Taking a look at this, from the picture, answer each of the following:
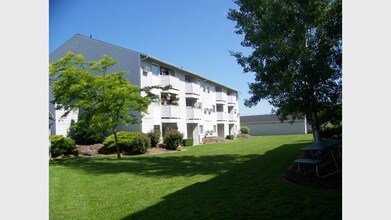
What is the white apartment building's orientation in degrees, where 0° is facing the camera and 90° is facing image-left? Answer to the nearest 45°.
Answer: approximately 315°

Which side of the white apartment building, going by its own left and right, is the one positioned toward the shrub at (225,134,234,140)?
left

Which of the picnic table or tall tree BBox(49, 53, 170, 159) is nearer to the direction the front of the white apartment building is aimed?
the picnic table

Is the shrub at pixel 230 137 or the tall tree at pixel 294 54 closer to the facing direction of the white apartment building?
the tall tree

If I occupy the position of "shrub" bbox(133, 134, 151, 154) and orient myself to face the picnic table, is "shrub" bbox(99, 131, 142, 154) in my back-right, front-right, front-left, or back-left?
back-right

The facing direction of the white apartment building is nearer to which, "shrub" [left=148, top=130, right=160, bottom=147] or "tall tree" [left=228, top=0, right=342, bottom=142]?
the tall tree
